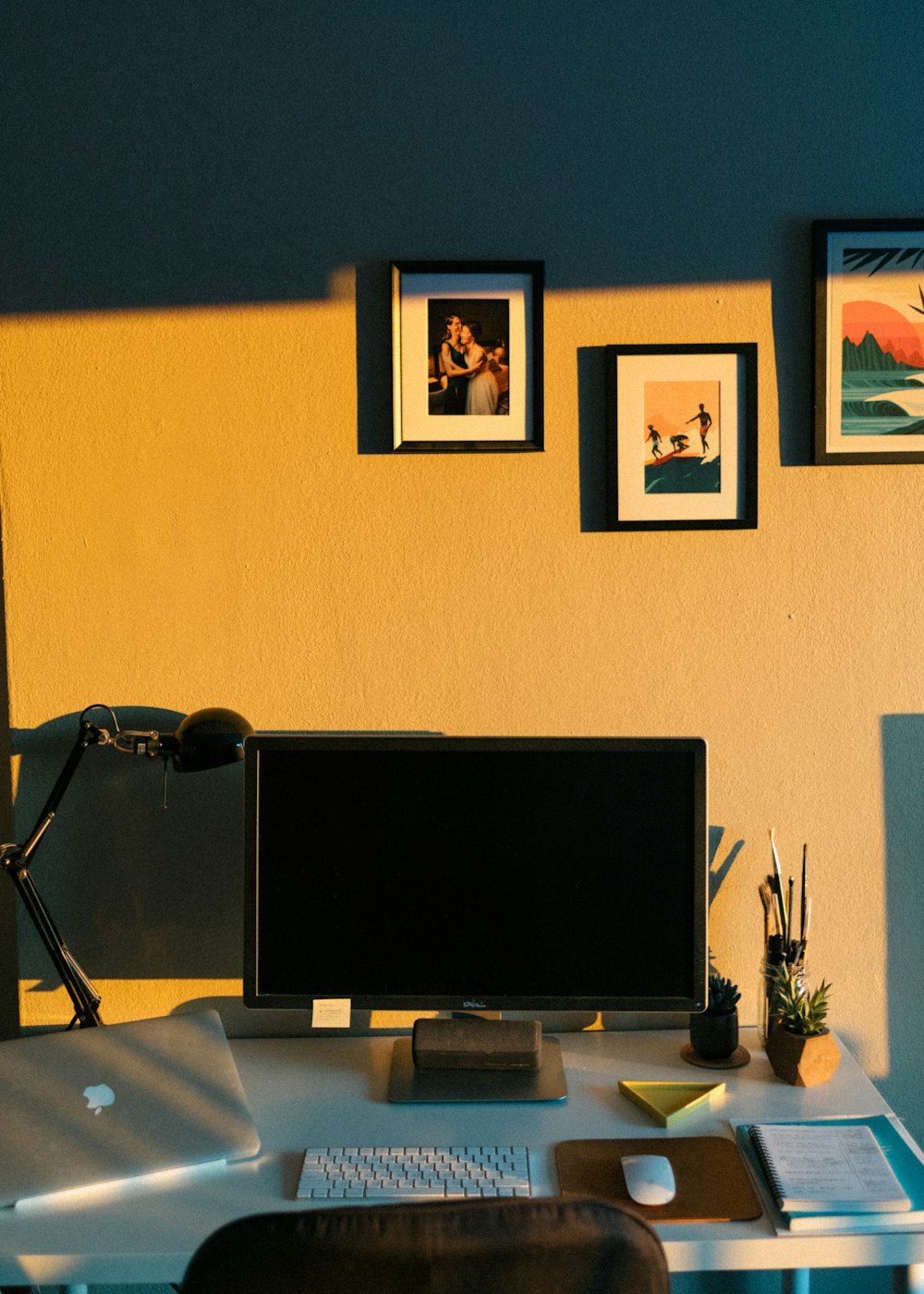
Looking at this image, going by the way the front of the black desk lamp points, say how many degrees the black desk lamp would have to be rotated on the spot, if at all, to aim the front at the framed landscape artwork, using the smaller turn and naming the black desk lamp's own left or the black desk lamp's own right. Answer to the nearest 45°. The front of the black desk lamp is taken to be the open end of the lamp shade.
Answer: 0° — it already faces it

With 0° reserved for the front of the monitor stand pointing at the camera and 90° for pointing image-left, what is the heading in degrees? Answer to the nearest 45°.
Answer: approximately 0°

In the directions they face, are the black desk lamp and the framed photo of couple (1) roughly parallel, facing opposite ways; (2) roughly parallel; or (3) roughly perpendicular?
roughly perpendicular

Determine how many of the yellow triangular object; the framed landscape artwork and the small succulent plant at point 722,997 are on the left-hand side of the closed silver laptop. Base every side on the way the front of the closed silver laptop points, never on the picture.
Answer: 3

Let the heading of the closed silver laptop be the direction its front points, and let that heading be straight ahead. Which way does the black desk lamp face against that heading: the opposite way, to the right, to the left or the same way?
to the left

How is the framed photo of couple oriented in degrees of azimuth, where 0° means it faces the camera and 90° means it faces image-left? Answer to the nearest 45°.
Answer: approximately 0°

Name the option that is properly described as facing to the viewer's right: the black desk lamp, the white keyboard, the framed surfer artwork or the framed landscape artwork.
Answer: the black desk lamp
